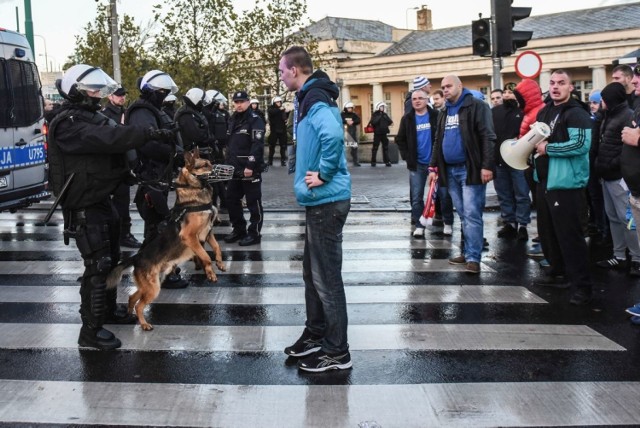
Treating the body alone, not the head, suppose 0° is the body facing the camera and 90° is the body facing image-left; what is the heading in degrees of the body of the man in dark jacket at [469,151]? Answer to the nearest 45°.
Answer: approximately 45°

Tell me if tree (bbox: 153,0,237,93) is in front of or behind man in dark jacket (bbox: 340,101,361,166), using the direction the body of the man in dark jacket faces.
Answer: behind

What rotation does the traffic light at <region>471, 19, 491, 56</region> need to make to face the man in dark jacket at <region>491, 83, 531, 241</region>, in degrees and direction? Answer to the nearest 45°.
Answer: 0° — it already faces them

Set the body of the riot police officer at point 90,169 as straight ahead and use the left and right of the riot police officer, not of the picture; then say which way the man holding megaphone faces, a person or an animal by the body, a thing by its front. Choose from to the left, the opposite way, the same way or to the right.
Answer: the opposite way

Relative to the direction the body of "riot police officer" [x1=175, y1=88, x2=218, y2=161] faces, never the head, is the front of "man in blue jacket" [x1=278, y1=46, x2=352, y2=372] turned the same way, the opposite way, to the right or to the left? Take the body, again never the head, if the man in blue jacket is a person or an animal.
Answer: the opposite way

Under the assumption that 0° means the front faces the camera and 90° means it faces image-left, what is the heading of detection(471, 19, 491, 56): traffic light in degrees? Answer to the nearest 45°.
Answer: approximately 0°

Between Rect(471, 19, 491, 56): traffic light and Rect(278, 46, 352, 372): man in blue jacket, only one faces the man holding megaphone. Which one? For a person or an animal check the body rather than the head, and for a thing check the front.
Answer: the traffic light

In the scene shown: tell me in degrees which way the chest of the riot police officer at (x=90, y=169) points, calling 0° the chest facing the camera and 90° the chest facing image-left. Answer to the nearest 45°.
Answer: approximately 270°

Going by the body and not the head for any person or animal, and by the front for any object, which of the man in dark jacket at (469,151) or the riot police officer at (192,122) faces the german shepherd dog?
the man in dark jacket
